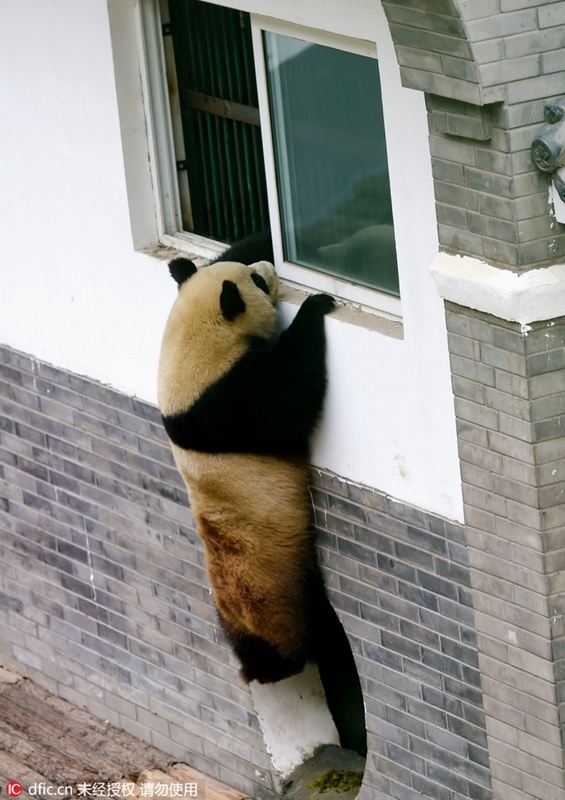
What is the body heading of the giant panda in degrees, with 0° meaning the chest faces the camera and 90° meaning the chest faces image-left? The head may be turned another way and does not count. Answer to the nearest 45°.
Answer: approximately 225°
